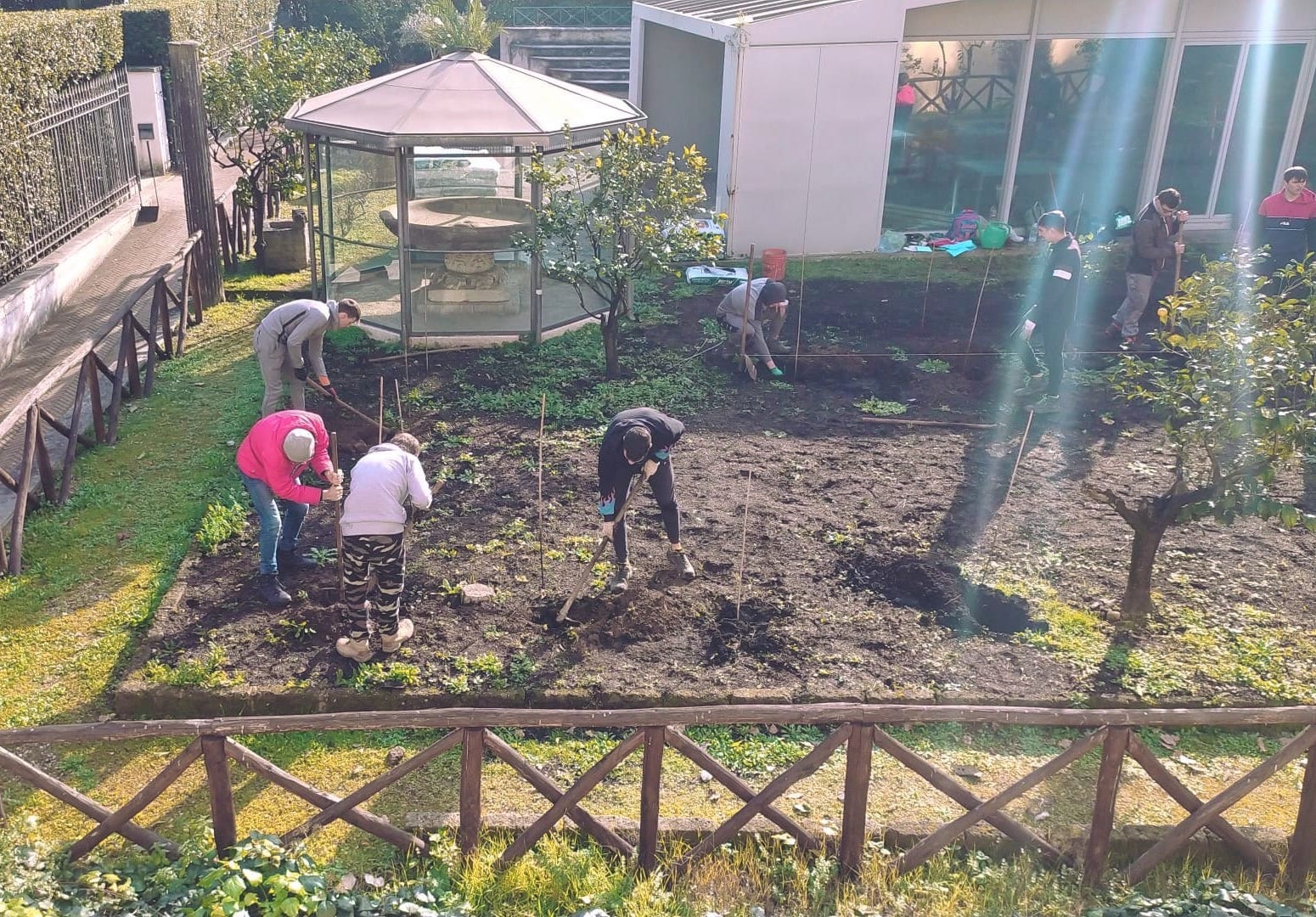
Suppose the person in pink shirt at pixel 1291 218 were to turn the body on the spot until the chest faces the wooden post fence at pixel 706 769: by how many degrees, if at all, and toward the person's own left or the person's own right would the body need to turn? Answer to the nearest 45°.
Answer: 0° — they already face it

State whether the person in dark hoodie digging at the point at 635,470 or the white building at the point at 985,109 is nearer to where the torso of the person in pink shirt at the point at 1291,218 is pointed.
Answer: the person in dark hoodie digging

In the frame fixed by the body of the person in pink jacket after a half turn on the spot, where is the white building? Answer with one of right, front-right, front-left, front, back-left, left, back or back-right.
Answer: right

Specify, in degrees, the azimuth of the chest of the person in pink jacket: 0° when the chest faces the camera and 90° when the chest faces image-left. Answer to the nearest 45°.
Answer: approximately 315°

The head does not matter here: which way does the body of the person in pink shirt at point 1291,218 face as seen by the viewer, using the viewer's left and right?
facing the viewer

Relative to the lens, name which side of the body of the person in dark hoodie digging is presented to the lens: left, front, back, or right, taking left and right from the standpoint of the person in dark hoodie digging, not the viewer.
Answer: front

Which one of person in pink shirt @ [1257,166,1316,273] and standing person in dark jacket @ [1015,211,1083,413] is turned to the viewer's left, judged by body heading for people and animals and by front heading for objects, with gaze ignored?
the standing person in dark jacket

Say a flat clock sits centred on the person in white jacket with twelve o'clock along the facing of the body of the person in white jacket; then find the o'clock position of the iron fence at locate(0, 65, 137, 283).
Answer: The iron fence is roughly at 10 o'clock from the person in white jacket.

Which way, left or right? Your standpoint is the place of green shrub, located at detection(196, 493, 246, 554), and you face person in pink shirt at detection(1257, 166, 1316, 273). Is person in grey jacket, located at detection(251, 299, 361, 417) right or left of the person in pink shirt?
left

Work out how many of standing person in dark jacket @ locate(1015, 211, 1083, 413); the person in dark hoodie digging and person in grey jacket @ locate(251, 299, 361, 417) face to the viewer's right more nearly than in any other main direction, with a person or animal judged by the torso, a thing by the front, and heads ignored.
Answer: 1

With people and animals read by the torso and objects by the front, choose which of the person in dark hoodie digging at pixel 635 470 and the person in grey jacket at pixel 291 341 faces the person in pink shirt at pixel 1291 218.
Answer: the person in grey jacket

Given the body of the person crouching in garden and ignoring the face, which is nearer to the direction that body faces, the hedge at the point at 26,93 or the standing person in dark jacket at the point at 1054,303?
the standing person in dark jacket

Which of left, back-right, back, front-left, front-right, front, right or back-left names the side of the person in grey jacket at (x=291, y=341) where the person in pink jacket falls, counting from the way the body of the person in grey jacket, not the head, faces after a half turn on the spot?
left

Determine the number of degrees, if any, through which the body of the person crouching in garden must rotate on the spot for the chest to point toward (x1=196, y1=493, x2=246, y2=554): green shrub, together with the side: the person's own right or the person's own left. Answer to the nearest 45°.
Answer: approximately 90° to the person's own right

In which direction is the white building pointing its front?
toward the camera

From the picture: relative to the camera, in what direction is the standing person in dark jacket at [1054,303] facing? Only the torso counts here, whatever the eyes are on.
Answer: to the viewer's left

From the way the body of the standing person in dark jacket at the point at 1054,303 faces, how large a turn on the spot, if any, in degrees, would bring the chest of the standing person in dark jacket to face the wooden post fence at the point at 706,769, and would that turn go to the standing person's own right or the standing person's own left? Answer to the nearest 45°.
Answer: approximately 90° to the standing person's own left

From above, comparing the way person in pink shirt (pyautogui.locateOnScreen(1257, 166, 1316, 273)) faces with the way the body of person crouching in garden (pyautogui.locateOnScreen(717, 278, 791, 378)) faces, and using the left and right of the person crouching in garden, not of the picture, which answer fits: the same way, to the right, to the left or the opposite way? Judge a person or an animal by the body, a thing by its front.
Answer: to the right

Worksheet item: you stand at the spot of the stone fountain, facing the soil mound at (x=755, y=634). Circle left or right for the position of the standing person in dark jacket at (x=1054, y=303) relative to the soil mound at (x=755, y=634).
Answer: left
